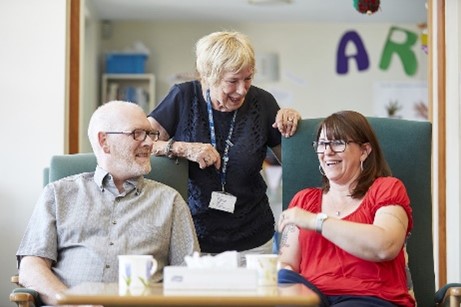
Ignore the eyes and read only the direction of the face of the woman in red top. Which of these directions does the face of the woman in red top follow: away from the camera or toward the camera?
toward the camera

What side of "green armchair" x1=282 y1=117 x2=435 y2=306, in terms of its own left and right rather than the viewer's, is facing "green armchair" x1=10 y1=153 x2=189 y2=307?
right

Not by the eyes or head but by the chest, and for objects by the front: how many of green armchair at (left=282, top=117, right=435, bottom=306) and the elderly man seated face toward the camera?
2

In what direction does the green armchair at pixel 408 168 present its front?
toward the camera

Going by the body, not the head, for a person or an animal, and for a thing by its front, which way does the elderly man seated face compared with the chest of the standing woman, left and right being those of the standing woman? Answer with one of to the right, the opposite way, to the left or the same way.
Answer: the same way

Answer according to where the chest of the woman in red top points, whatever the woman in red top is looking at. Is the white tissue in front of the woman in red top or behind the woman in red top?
in front

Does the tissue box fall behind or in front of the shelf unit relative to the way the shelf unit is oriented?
in front

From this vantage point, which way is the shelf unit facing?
toward the camera

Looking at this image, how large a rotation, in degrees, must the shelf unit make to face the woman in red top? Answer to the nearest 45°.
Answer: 0° — it already faces them

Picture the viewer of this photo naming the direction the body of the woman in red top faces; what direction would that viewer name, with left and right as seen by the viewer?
facing the viewer and to the left of the viewer

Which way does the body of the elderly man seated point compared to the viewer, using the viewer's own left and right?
facing the viewer

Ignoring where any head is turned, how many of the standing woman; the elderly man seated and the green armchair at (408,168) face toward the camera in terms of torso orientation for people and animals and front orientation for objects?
3

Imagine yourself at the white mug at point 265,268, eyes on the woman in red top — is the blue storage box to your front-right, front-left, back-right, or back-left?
front-left

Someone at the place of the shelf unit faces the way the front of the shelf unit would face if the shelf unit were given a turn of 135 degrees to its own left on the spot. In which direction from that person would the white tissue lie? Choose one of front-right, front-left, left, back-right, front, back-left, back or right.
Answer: back-right
